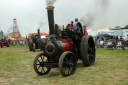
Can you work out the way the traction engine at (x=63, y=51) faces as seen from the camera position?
facing the viewer and to the left of the viewer
